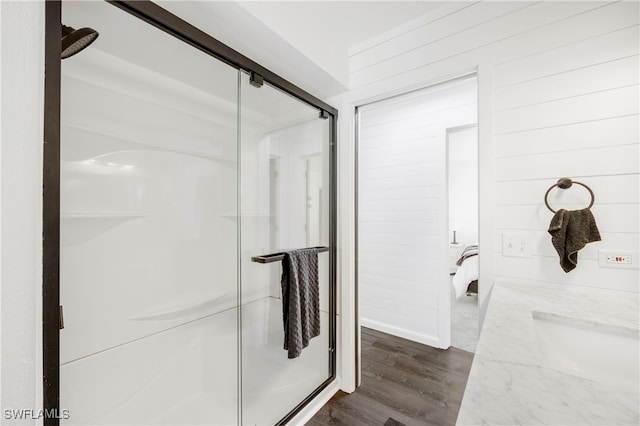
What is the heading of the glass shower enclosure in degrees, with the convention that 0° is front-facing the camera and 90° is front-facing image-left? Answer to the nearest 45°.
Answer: approximately 315°

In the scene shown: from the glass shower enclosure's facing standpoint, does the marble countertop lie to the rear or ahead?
ahead
